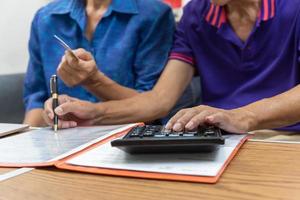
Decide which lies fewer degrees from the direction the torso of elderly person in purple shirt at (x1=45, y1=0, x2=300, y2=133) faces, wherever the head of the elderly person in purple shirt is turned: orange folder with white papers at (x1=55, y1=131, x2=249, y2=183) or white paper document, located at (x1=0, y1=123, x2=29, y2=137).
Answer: the orange folder with white papers

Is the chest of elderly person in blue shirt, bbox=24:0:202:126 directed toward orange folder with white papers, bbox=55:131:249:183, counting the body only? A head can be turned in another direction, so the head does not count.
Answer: yes

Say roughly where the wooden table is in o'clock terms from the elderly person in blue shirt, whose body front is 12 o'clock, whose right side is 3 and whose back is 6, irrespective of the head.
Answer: The wooden table is roughly at 12 o'clock from the elderly person in blue shirt.

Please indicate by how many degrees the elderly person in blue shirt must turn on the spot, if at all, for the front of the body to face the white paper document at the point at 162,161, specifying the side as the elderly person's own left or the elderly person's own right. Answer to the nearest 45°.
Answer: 0° — they already face it

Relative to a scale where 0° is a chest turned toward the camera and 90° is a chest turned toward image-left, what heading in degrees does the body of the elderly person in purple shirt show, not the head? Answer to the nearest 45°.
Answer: approximately 0°

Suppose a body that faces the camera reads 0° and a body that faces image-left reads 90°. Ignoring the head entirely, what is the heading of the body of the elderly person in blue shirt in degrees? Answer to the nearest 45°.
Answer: approximately 0°
